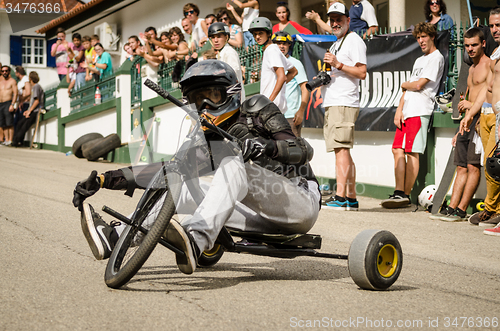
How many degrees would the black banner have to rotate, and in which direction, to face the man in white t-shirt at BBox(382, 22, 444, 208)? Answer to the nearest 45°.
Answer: approximately 45° to its left

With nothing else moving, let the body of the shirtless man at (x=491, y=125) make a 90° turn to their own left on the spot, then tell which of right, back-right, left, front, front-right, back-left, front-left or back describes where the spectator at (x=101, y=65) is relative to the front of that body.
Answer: back

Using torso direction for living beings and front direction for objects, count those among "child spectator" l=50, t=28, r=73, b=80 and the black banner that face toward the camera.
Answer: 2

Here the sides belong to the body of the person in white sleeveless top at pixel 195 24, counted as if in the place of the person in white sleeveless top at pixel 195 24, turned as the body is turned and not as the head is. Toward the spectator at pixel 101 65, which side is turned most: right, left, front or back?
right

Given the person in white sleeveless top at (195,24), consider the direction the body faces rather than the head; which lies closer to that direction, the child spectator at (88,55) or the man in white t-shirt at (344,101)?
the man in white t-shirt

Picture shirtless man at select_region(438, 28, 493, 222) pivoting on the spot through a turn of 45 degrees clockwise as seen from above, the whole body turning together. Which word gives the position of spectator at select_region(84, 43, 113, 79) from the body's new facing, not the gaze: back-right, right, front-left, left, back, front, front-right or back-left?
front-right

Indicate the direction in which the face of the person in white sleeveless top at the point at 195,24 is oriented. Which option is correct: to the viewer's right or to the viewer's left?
to the viewer's left

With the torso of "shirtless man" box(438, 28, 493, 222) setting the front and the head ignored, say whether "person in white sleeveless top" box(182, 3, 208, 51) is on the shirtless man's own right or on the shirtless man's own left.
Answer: on the shirtless man's own right

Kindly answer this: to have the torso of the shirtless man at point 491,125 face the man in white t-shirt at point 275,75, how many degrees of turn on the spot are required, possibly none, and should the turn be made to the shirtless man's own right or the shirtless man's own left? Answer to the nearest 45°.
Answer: approximately 45° to the shirtless man's own right
